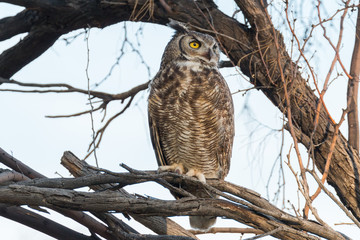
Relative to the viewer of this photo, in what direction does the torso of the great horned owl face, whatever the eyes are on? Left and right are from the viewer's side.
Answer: facing the viewer

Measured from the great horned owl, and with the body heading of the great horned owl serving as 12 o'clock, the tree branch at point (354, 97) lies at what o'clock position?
The tree branch is roughly at 9 o'clock from the great horned owl.
